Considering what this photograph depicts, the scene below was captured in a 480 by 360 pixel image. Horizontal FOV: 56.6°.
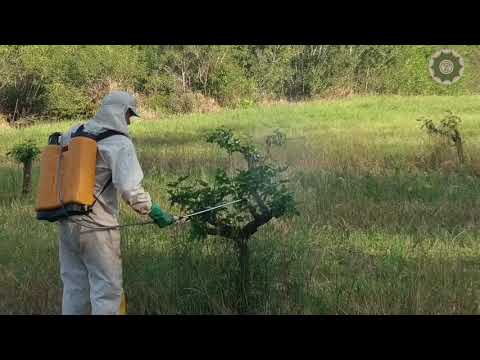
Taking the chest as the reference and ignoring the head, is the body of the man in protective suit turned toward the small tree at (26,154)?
no

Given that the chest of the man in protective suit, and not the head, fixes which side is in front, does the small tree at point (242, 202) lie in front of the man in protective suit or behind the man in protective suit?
in front

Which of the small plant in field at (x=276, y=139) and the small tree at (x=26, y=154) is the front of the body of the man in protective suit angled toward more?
the small plant in field

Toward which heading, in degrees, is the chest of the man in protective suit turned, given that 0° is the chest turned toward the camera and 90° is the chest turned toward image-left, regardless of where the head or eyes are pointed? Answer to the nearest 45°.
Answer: approximately 225°

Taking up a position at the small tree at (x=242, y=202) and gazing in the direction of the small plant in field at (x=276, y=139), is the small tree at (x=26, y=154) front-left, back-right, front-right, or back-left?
front-left

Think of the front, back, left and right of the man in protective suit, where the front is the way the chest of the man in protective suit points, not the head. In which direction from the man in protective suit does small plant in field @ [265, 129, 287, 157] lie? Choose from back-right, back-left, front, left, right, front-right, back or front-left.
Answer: front

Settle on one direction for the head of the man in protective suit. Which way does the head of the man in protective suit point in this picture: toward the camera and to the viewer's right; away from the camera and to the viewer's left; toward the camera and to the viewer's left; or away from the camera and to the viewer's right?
away from the camera and to the viewer's right

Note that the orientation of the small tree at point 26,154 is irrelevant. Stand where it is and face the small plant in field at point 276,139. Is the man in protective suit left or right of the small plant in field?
right
